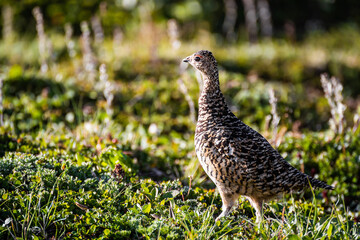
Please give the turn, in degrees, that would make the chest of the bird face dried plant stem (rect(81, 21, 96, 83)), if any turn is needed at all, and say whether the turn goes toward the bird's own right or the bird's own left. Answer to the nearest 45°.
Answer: approximately 45° to the bird's own right

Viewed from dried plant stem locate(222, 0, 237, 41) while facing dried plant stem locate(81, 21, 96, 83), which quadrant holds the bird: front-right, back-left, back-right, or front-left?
front-left

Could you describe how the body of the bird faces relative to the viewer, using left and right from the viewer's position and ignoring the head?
facing to the left of the viewer

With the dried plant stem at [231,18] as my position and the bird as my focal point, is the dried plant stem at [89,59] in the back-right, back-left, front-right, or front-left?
front-right

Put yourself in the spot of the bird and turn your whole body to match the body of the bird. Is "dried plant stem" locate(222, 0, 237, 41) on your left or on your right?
on your right

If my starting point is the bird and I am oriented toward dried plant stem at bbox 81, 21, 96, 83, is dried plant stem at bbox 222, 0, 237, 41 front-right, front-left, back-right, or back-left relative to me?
front-right

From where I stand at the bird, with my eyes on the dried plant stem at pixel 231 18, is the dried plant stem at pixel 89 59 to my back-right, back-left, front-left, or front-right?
front-left

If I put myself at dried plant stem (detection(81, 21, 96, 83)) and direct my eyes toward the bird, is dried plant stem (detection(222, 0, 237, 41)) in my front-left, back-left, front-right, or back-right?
back-left
